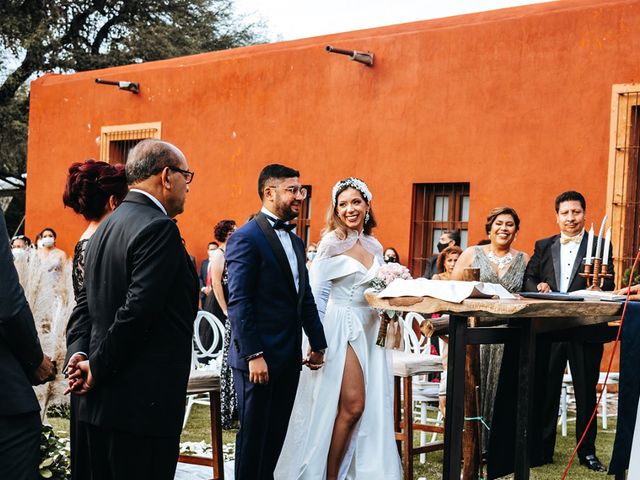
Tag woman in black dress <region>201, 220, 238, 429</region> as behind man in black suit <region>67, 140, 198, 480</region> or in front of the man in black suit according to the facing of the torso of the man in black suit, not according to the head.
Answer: in front

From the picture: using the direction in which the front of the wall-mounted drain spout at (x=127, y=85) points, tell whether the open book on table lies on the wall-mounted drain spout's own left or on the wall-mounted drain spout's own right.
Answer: on the wall-mounted drain spout's own left

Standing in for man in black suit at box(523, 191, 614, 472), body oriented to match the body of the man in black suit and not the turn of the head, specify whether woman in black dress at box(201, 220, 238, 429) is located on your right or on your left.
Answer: on your right

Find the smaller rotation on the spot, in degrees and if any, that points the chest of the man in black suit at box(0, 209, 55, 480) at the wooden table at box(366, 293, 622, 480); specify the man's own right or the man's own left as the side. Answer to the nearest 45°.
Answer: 0° — they already face it

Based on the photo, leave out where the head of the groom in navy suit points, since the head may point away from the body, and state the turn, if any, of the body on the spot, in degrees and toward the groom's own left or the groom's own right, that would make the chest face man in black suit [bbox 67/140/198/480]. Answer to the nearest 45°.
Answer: approximately 45° to the groom's own right

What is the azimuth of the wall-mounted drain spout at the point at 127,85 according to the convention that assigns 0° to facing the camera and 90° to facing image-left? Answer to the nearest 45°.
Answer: approximately 45°

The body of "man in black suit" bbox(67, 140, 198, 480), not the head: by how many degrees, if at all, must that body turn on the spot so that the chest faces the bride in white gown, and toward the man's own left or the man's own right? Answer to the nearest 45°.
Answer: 0° — they already face them

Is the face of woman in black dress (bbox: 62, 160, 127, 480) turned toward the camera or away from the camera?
away from the camera

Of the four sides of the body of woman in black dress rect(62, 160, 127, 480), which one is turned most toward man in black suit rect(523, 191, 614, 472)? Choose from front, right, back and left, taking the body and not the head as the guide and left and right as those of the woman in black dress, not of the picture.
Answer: front

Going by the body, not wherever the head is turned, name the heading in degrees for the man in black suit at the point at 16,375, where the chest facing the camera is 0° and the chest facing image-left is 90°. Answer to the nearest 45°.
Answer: approximately 270°

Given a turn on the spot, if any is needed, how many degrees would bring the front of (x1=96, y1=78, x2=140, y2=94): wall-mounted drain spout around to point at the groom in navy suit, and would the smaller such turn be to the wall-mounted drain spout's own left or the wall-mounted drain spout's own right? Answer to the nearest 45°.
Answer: approximately 45° to the wall-mounted drain spout's own left

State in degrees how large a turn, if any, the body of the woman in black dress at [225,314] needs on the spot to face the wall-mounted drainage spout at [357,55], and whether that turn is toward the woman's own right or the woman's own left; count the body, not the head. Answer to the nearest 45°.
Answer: approximately 90° to the woman's own left

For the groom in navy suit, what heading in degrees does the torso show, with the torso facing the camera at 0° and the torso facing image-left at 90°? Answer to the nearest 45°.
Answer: approximately 315°

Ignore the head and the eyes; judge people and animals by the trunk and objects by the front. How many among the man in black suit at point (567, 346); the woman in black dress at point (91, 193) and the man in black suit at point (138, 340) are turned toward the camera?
1
